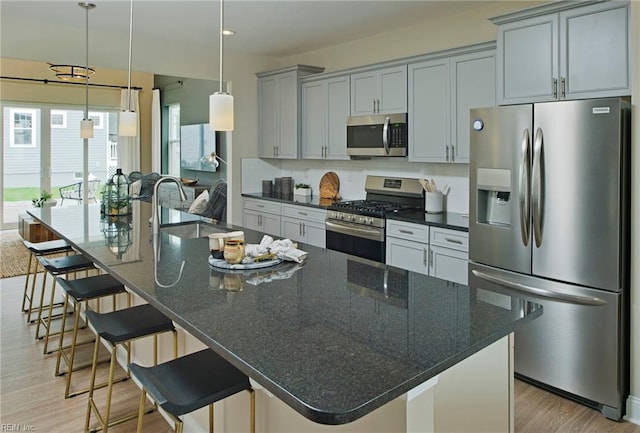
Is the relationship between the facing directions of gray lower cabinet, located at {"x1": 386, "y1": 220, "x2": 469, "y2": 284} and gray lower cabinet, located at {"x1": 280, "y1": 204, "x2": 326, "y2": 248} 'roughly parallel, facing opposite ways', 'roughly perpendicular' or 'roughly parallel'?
roughly parallel

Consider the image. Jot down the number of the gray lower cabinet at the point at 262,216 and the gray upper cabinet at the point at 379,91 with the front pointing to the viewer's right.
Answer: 0

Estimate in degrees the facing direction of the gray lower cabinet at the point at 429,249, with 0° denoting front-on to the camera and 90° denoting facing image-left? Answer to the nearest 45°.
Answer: approximately 45°

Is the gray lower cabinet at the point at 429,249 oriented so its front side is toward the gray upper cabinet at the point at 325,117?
no

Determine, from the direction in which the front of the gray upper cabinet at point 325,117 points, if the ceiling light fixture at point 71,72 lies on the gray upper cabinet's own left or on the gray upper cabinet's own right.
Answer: on the gray upper cabinet's own right

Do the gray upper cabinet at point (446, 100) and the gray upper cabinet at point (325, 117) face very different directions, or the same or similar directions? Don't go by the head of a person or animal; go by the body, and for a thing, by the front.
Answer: same or similar directions

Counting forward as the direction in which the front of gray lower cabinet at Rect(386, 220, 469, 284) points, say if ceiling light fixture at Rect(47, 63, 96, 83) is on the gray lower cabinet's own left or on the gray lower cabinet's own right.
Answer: on the gray lower cabinet's own right

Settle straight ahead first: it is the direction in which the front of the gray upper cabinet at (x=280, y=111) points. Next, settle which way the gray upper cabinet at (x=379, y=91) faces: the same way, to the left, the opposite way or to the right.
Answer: the same way

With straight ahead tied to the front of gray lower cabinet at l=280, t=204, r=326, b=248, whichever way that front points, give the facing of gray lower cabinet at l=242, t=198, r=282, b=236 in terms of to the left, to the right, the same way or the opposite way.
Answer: the same way

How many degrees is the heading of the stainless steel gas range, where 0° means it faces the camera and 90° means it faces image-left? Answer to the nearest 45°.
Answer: approximately 45°

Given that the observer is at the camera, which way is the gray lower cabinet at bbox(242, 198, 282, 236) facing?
facing the viewer and to the left of the viewer

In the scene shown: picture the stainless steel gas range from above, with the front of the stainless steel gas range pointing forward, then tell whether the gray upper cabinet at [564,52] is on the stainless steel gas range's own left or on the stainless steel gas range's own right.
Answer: on the stainless steel gas range's own left
